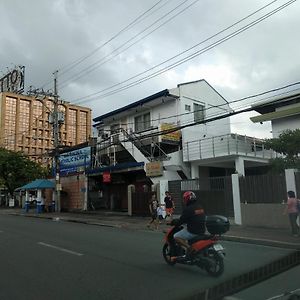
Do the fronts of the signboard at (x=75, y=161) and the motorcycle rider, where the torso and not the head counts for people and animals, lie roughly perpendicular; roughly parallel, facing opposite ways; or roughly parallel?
roughly perpendicular

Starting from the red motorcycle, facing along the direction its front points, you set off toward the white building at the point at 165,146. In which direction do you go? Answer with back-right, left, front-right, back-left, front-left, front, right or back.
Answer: front-right

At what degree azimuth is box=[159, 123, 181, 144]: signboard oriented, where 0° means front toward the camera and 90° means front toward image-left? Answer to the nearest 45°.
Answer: approximately 0°

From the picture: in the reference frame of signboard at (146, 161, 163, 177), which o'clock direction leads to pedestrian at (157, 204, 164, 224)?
The pedestrian is roughly at 12 o'clock from the signboard.

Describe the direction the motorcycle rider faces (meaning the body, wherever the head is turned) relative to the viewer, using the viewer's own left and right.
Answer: facing away from the viewer and to the left of the viewer

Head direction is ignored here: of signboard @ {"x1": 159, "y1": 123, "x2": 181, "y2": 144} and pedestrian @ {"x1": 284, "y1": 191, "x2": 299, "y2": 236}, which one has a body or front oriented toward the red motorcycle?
the signboard

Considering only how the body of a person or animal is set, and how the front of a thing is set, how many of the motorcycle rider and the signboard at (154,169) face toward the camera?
1

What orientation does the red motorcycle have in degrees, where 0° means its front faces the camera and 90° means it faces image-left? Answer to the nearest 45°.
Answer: approximately 135°
